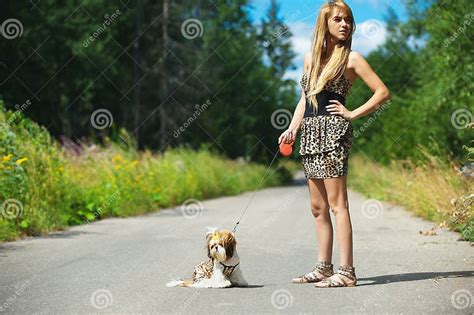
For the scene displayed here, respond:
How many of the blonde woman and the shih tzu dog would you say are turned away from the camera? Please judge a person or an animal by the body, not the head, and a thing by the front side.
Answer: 0

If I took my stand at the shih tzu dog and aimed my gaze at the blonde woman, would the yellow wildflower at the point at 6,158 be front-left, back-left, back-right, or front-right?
back-left

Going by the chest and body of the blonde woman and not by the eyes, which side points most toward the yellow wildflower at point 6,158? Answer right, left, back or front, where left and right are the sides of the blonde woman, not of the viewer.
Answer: right

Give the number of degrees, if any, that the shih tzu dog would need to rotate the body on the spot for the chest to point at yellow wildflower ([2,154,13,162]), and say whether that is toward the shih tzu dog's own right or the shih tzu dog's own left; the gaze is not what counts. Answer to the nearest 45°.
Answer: approximately 180°

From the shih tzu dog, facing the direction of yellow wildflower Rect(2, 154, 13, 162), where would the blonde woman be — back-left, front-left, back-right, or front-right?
back-right

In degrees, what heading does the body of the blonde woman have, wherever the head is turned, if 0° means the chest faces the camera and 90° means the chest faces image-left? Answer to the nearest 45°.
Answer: approximately 45°
